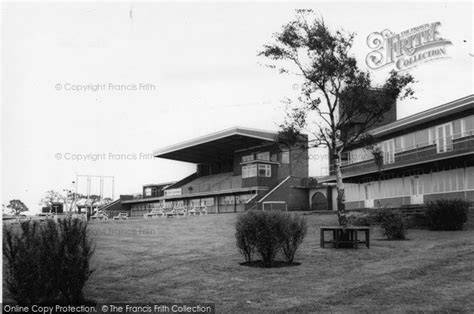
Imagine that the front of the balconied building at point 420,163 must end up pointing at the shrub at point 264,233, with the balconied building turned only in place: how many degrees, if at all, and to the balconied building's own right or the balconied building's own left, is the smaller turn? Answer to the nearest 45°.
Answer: approximately 45° to the balconied building's own left

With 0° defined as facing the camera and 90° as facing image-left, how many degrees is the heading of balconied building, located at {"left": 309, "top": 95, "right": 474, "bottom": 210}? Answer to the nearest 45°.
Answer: approximately 45°

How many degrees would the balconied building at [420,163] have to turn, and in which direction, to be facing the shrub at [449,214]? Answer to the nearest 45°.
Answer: approximately 45° to its left

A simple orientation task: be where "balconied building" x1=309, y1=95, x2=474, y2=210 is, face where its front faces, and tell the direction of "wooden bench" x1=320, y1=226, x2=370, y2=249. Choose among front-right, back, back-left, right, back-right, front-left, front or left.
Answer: front-left
